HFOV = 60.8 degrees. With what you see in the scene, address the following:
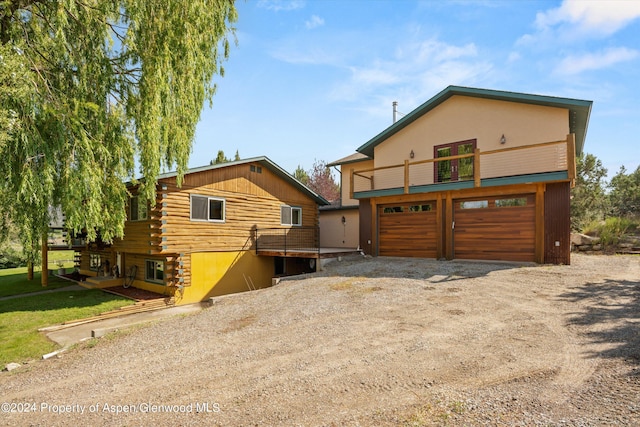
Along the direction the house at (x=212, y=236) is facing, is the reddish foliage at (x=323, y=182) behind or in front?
behind

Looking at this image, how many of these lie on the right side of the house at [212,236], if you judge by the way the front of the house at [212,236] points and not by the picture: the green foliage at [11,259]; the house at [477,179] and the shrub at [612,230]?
1

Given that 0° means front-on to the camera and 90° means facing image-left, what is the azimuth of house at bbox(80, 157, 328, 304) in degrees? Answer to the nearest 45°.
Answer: approximately 45°

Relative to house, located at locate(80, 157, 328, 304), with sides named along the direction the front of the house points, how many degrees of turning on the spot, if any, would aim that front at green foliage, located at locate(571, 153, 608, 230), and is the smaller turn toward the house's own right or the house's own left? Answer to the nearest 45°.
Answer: approximately 135° to the house's own left

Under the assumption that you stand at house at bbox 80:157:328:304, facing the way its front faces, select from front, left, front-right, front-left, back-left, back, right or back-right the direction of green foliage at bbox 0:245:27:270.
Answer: right

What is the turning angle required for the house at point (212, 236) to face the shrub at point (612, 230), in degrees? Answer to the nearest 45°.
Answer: approximately 135° to its left

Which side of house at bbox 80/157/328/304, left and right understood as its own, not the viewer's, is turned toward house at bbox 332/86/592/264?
left
